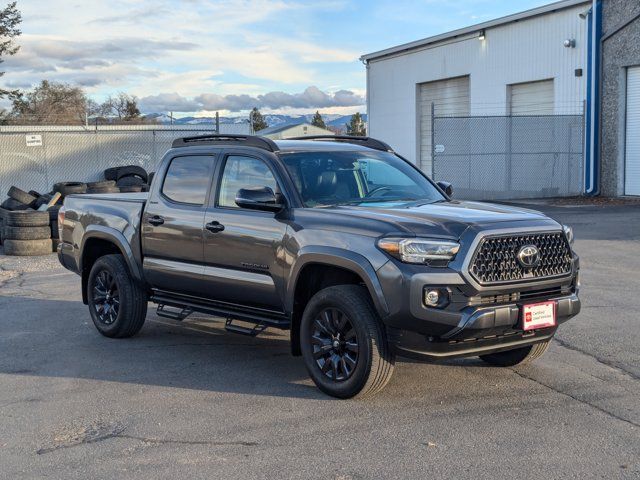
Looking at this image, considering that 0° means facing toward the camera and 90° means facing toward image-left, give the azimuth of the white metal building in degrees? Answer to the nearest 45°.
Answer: approximately 45°

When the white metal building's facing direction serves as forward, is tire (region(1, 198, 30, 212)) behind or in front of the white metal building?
in front

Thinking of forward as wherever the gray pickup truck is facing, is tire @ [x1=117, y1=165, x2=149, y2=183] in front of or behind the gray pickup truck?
behind

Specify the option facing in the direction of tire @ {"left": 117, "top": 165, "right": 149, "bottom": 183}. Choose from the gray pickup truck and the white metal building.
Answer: the white metal building

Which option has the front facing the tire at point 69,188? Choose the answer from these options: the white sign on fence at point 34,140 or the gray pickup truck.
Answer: the white sign on fence

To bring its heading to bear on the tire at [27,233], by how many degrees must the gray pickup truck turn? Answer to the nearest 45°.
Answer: approximately 180°

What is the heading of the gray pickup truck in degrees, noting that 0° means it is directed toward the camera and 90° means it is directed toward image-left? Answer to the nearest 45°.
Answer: approximately 315°

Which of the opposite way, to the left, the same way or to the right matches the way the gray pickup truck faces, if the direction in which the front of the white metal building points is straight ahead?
to the left

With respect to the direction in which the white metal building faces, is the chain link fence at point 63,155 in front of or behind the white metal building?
in front

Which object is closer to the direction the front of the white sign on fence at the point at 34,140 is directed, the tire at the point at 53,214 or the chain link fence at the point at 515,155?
the tire

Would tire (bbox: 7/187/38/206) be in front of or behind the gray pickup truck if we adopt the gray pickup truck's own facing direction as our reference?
behind
